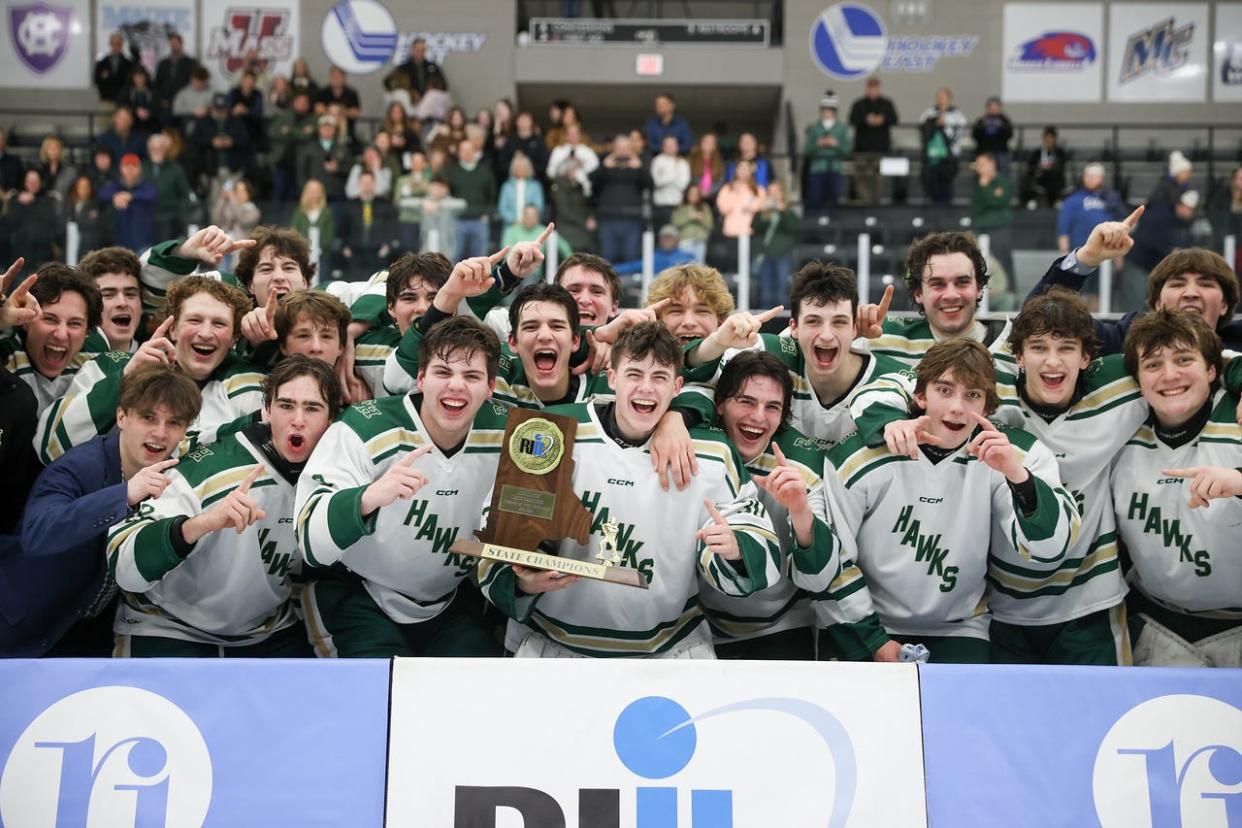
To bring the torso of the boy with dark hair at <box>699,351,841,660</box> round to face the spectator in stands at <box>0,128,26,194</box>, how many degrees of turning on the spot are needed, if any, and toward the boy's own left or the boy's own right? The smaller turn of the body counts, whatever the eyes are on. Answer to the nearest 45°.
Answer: approximately 135° to the boy's own right

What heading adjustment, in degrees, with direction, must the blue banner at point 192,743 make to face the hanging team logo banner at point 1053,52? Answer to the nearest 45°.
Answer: approximately 135° to its left

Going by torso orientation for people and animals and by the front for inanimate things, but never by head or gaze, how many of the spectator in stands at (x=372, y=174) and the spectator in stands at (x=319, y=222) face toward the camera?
2

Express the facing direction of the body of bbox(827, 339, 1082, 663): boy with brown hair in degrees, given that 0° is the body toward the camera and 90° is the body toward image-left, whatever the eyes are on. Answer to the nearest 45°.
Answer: approximately 0°

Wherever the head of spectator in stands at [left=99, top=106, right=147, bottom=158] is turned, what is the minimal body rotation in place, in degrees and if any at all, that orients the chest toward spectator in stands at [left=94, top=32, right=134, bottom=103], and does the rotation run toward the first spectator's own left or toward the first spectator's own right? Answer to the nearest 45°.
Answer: approximately 180°

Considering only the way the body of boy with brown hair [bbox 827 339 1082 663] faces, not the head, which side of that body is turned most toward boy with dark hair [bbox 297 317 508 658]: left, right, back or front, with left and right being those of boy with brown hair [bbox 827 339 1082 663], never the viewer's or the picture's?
right
